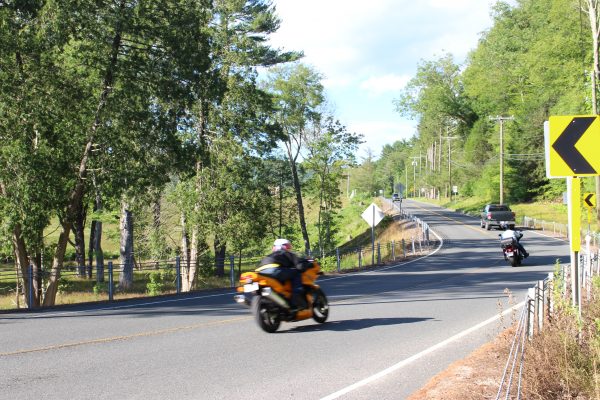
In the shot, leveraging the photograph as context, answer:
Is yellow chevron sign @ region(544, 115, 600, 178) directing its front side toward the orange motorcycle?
no

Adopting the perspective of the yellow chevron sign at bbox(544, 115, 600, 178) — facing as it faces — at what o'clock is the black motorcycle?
The black motorcycle is roughly at 6 o'clock from the yellow chevron sign.

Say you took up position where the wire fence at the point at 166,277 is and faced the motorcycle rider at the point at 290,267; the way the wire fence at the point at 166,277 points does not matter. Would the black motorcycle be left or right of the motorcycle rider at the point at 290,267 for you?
left

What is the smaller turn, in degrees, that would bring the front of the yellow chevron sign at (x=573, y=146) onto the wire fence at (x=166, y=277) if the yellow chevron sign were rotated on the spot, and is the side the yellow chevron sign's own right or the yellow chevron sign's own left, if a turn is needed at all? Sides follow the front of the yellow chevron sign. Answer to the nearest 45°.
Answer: approximately 135° to the yellow chevron sign's own right

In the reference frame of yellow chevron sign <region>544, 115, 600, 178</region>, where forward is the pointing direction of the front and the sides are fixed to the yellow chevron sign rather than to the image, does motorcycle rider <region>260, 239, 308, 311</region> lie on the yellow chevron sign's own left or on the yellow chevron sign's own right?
on the yellow chevron sign's own right

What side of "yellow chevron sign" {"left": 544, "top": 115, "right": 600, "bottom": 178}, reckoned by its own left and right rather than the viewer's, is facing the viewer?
front

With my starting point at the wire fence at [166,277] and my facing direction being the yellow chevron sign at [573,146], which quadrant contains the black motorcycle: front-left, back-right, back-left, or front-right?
front-left

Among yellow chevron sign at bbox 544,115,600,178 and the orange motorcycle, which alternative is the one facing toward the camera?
the yellow chevron sign

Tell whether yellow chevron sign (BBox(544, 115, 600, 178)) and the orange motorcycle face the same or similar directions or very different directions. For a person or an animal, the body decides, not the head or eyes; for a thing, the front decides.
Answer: very different directions
